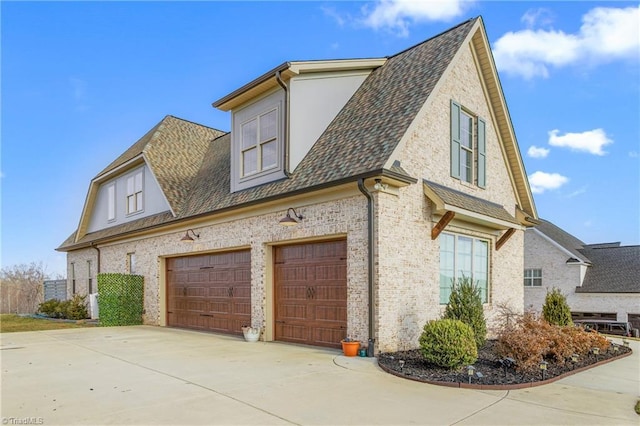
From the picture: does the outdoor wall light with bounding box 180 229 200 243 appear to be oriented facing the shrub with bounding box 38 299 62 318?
no

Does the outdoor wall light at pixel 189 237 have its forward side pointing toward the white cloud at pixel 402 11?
no

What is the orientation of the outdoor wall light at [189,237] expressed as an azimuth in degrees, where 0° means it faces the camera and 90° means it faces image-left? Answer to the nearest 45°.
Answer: approximately 45°

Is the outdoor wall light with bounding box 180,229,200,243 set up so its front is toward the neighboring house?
no

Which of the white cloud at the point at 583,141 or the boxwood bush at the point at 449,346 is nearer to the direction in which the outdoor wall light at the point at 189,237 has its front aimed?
the boxwood bush

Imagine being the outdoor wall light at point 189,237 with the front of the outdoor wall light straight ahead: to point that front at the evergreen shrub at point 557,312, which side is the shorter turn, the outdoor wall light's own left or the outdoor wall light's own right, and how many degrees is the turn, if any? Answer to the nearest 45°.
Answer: approximately 90° to the outdoor wall light's own left

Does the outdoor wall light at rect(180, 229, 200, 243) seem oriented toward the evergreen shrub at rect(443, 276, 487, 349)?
no
